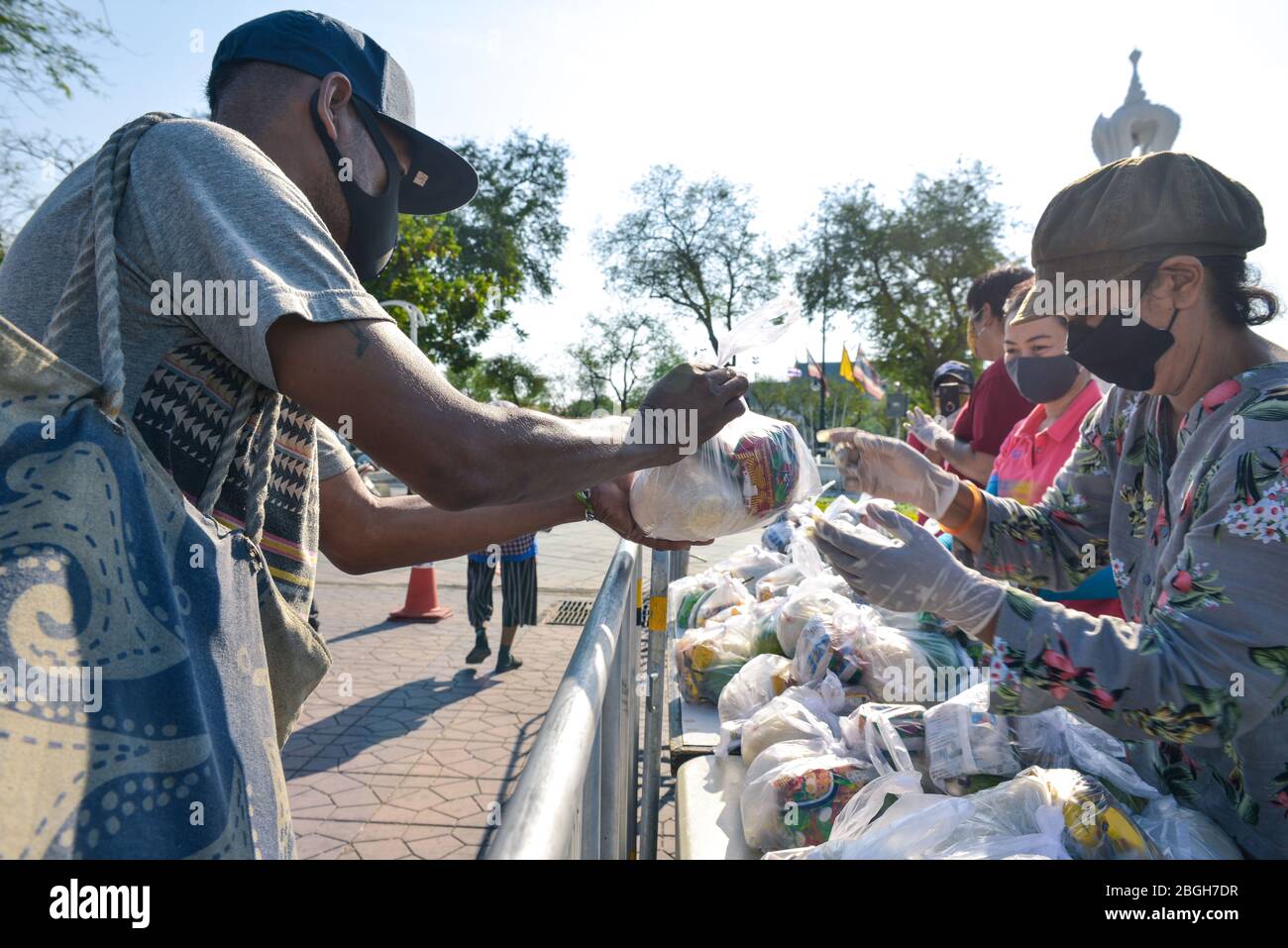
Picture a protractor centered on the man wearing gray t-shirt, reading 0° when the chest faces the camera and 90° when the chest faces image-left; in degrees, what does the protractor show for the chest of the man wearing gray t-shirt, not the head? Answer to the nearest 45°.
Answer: approximately 270°

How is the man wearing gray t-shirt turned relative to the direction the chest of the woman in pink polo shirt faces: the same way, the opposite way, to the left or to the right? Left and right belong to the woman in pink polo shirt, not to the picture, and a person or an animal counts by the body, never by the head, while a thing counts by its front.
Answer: the opposite way

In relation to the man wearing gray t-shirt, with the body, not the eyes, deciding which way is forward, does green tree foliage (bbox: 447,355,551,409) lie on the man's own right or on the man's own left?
on the man's own left

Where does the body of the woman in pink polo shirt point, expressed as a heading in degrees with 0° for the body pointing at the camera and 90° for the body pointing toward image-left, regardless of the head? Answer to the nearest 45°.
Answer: approximately 45°

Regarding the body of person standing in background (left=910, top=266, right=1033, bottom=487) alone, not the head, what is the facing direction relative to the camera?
to the viewer's left

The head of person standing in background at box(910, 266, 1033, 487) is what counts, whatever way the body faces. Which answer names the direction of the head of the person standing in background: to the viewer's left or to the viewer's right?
to the viewer's left

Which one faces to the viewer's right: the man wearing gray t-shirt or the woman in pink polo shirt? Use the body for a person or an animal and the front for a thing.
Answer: the man wearing gray t-shirt

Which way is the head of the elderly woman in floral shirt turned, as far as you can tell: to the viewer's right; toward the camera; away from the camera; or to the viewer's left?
to the viewer's left
